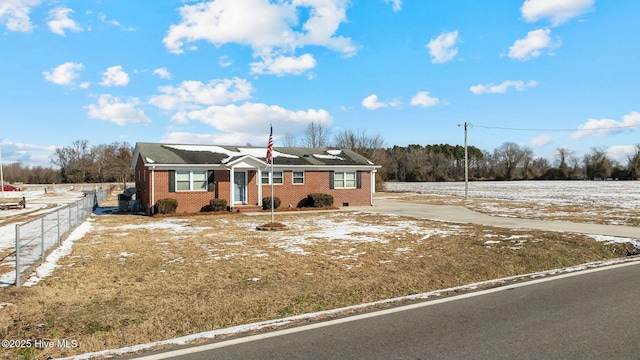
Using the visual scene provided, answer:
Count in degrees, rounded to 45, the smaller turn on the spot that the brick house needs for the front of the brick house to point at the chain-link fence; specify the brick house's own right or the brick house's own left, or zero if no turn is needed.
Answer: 0° — it already faces it

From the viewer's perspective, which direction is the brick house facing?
toward the camera
